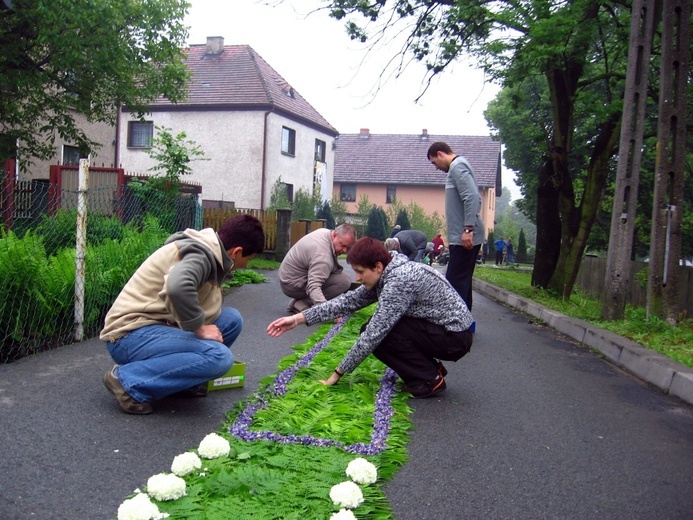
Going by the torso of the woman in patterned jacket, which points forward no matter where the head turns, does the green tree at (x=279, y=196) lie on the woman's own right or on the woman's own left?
on the woman's own right

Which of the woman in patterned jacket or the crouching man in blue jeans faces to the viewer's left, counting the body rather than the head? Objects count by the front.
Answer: the woman in patterned jacket

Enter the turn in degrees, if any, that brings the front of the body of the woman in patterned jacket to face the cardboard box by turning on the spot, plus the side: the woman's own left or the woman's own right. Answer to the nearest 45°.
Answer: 0° — they already face it

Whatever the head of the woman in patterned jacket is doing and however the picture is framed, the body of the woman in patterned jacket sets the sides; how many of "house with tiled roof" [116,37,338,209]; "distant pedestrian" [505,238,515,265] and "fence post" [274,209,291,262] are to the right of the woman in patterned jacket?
3

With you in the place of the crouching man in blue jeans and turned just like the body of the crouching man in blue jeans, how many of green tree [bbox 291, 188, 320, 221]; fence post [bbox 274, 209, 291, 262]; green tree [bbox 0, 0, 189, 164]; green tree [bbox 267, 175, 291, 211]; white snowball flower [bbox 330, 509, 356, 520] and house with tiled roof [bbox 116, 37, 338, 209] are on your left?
5

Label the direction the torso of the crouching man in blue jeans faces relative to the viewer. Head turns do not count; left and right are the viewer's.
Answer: facing to the right of the viewer

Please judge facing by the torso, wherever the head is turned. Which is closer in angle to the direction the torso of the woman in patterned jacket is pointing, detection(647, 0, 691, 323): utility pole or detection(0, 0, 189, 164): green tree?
the green tree

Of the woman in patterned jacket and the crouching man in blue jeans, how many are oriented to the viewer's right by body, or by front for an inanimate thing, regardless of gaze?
1

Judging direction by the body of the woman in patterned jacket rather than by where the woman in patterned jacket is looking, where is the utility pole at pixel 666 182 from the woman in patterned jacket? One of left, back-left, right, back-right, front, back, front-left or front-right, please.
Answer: back-right

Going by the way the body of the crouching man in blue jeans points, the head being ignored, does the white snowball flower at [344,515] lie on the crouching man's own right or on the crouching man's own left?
on the crouching man's own right

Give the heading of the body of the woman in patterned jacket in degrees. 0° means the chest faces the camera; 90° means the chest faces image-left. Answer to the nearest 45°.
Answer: approximately 90°

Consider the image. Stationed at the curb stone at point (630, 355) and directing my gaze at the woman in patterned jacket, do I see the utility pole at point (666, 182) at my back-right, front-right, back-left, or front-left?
back-right

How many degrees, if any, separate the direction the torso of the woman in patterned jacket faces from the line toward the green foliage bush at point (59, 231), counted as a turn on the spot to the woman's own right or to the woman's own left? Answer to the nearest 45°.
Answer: approximately 45° to the woman's own right

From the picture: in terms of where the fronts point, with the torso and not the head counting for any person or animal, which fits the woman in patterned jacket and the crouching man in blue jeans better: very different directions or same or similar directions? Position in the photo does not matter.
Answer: very different directions
